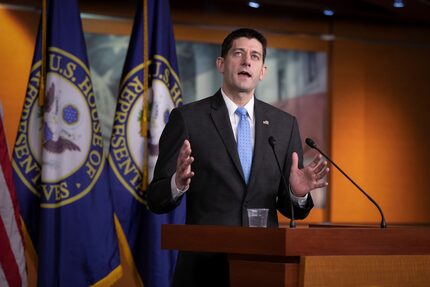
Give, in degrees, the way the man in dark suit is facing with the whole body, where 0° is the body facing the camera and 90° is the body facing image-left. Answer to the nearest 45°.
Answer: approximately 0°

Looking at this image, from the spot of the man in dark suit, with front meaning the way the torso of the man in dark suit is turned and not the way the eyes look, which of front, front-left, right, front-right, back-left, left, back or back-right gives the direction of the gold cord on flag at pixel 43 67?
back-right

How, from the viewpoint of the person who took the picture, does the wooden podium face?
facing the viewer and to the right of the viewer

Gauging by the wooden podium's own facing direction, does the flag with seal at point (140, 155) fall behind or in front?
behind

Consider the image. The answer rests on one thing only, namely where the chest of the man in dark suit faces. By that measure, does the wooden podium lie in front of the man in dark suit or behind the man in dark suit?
in front

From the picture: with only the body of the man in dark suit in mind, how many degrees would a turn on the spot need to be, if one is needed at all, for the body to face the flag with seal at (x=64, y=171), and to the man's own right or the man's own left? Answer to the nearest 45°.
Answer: approximately 135° to the man's own right

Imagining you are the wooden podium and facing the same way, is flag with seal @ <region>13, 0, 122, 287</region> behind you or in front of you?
behind

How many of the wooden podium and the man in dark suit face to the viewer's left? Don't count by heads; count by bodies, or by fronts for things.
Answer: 0

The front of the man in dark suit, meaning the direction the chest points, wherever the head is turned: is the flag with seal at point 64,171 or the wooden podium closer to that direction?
the wooden podium

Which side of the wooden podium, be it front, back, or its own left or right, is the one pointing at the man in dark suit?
back
